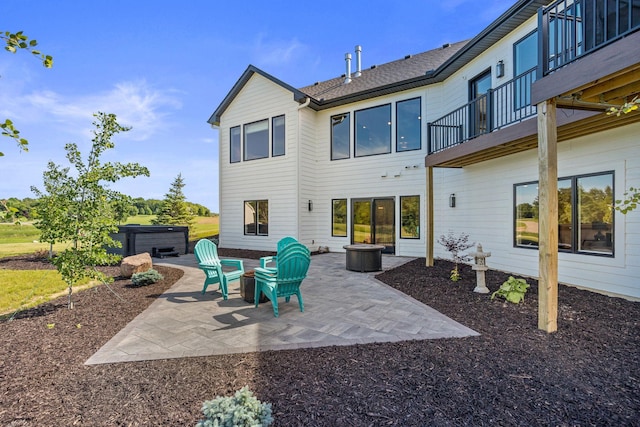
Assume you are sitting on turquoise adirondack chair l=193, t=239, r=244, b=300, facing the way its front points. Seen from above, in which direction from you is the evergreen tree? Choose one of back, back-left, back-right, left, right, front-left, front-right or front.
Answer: back-left

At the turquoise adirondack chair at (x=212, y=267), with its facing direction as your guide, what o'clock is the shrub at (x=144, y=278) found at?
The shrub is roughly at 6 o'clock from the turquoise adirondack chair.

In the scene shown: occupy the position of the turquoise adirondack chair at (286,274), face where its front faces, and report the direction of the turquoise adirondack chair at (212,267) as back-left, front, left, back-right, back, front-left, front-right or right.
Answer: front

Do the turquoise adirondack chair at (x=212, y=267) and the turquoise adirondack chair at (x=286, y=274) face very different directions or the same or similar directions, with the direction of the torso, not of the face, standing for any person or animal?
very different directions

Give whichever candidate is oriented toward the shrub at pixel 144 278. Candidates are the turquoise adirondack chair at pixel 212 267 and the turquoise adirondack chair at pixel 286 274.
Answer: the turquoise adirondack chair at pixel 286 274

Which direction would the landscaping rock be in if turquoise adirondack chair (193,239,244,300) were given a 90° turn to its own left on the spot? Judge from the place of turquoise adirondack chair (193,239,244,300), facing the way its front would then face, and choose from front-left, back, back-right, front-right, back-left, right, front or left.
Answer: left

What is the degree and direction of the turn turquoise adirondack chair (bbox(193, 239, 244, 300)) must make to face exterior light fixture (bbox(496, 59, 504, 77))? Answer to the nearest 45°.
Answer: approximately 45° to its left

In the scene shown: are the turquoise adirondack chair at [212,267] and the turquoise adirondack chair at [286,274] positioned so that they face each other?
yes

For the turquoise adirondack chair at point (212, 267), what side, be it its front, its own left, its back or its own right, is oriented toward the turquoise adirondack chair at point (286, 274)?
front

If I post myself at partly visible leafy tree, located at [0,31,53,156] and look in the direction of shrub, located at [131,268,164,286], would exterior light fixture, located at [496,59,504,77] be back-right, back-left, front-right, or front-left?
front-right

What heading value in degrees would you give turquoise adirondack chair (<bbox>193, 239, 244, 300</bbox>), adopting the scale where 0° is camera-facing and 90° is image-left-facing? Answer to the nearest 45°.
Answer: approximately 315°
